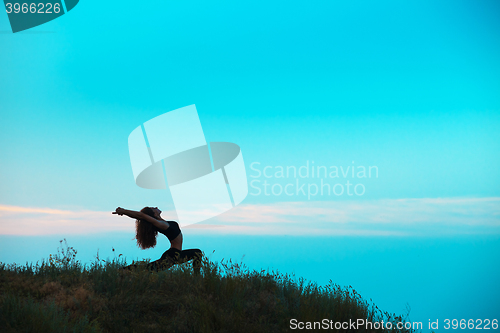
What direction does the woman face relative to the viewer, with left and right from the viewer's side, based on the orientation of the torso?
facing to the right of the viewer
